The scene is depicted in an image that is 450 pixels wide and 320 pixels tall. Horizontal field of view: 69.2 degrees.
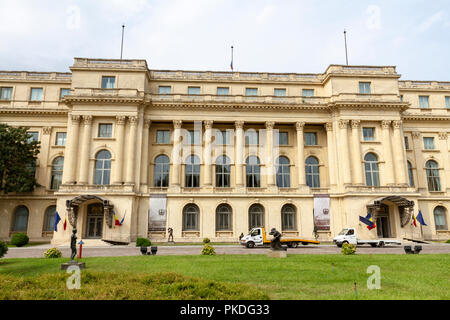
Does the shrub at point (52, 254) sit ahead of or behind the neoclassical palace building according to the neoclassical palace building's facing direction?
ahead

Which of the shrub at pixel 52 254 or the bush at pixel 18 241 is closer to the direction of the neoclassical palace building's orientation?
the shrub

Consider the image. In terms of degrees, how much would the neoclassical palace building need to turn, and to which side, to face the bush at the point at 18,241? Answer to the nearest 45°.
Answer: approximately 90° to its right

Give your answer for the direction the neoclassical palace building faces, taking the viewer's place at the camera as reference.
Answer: facing the viewer
